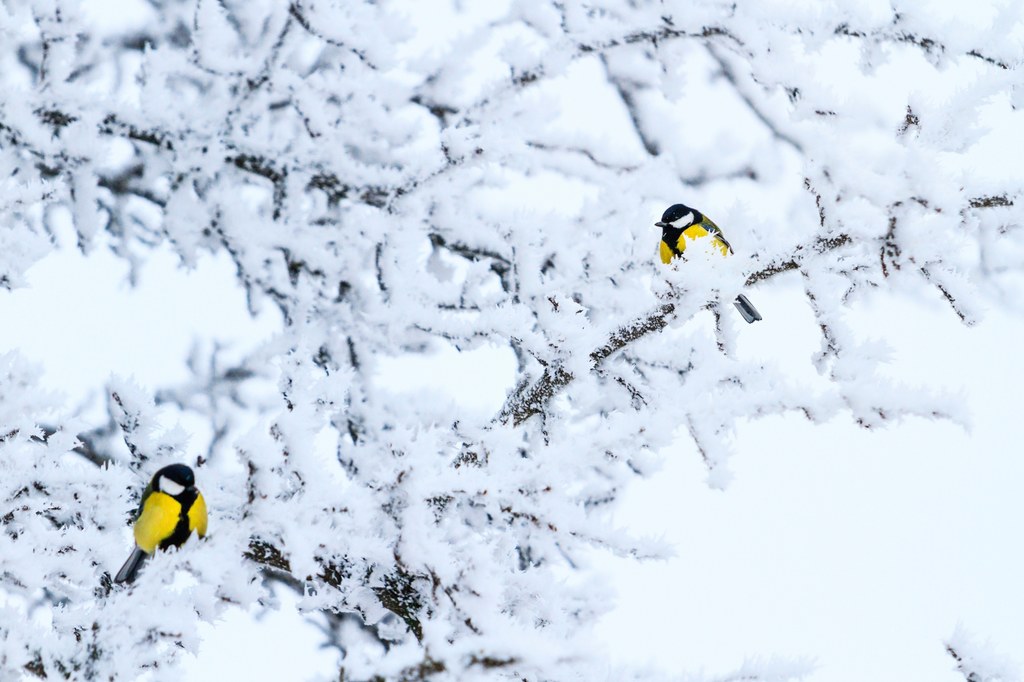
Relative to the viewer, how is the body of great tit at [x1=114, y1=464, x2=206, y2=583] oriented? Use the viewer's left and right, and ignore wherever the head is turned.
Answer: facing the viewer and to the right of the viewer

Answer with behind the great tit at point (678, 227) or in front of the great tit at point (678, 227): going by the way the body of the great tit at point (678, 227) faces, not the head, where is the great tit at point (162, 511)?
in front

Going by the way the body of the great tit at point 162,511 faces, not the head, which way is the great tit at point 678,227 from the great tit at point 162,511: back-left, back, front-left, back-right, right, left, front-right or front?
left

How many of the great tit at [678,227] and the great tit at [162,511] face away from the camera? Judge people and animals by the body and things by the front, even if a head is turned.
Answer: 0

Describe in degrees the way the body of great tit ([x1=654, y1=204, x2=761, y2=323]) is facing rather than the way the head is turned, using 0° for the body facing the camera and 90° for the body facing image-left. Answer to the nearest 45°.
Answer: approximately 45°
